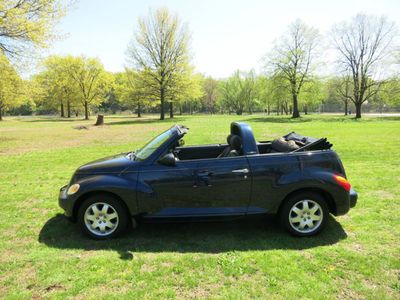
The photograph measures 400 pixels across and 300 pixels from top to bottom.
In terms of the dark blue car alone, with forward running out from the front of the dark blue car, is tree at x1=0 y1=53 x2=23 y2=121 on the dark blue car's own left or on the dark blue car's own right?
on the dark blue car's own right

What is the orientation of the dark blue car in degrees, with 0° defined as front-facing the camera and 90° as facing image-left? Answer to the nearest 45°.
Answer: approximately 90°

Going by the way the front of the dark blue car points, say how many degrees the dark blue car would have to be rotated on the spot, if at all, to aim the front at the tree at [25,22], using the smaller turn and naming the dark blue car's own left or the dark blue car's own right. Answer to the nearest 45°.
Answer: approximately 45° to the dark blue car's own right
